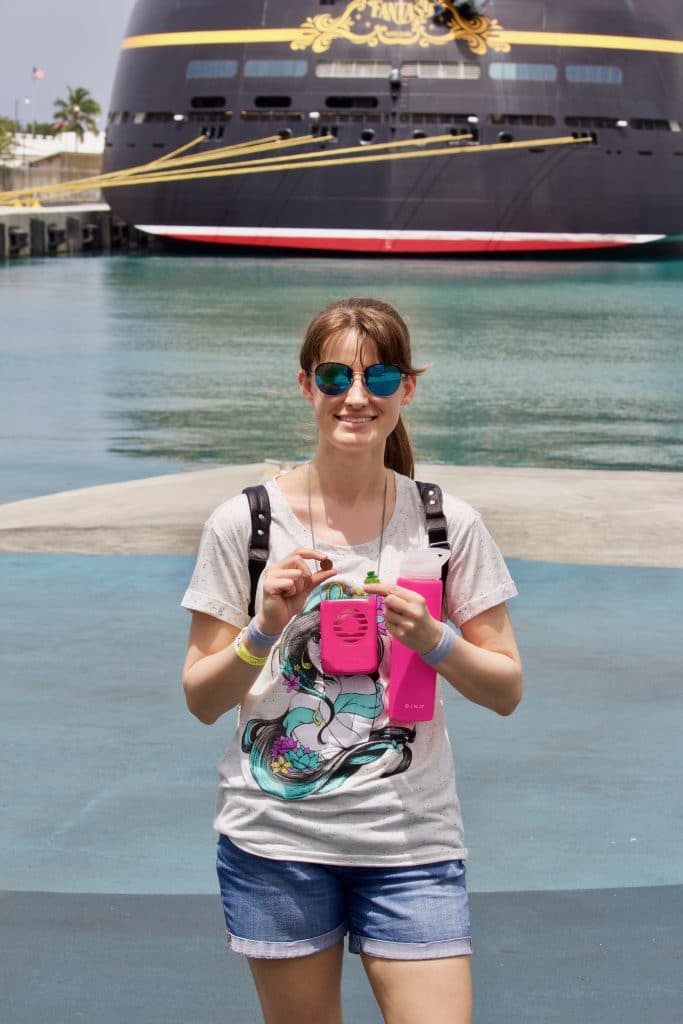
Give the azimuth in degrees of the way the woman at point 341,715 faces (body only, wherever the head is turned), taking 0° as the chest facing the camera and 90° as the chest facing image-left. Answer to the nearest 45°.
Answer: approximately 0°
